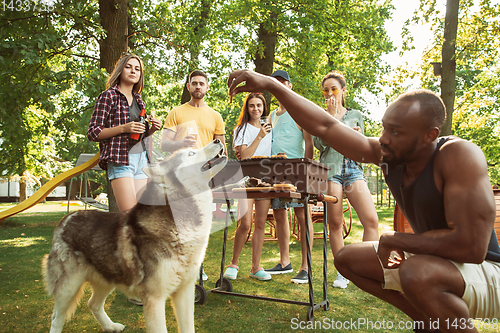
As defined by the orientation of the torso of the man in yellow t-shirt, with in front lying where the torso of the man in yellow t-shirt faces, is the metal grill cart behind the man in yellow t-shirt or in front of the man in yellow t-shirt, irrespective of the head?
in front

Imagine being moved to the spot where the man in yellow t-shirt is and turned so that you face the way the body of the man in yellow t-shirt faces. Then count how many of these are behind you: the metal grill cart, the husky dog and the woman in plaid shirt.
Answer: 0

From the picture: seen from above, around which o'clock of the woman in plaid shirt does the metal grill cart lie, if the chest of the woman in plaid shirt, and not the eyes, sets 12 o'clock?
The metal grill cart is roughly at 11 o'clock from the woman in plaid shirt.

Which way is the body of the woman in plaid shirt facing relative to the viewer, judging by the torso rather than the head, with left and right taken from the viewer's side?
facing the viewer and to the right of the viewer

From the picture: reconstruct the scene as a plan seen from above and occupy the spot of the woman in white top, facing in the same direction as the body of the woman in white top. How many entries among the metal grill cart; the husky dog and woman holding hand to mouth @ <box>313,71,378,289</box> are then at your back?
0

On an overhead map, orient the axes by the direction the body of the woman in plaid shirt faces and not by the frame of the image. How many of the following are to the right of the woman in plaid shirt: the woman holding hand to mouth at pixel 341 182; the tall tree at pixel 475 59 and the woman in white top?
0

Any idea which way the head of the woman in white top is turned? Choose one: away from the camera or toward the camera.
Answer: toward the camera

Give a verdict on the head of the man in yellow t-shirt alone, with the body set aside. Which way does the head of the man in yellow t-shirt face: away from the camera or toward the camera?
toward the camera

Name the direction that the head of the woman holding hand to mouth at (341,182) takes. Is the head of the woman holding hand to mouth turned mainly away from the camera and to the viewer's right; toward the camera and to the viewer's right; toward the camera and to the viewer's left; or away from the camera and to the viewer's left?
toward the camera and to the viewer's left

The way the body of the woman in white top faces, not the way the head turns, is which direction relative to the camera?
toward the camera

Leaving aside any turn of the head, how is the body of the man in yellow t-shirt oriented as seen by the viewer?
toward the camera

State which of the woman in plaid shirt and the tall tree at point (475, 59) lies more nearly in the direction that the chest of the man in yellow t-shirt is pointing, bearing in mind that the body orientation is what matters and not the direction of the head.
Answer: the woman in plaid shirt

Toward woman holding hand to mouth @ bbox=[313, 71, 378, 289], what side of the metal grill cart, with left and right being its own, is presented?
back

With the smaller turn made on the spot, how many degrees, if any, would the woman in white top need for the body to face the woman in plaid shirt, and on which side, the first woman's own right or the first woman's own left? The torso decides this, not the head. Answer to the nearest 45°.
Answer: approximately 45° to the first woman's own right

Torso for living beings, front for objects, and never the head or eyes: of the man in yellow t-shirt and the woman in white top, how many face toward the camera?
2

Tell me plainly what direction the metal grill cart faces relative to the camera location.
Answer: facing the viewer and to the left of the viewer
